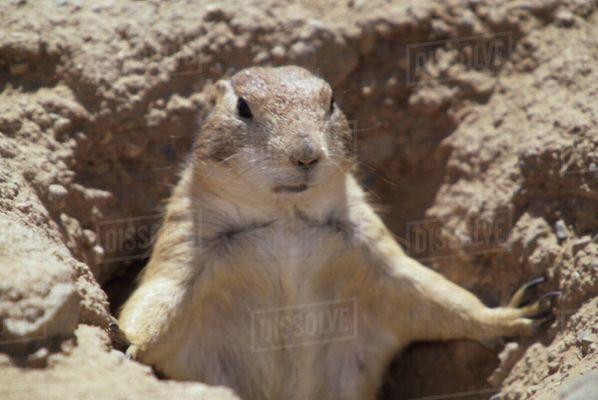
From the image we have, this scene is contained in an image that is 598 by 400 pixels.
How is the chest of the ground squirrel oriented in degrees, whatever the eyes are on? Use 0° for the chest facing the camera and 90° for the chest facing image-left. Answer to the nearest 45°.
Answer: approximately 0°

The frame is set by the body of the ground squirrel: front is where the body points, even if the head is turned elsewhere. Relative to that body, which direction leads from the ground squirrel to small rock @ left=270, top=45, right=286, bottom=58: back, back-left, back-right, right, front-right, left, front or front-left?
back

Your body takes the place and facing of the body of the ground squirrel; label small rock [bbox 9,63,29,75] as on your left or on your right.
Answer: on your right

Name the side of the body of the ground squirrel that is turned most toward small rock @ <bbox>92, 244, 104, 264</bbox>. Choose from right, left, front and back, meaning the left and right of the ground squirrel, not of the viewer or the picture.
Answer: right

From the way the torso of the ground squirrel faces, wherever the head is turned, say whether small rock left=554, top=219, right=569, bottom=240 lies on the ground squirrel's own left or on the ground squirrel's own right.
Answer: on the ground squirrel's own left

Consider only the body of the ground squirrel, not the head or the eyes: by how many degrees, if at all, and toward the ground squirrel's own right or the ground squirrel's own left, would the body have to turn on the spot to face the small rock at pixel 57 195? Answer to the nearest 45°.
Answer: approximately 90° to the ground squirrel's own right

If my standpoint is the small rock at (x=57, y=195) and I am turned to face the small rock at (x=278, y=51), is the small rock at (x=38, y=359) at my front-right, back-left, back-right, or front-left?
back-right

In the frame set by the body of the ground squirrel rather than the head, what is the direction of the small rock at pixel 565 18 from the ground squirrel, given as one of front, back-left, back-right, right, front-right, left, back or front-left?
back-left

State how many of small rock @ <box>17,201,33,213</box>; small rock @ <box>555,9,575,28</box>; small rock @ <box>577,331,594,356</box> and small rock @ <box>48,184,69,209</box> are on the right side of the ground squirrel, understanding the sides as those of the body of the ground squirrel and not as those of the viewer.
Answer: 2

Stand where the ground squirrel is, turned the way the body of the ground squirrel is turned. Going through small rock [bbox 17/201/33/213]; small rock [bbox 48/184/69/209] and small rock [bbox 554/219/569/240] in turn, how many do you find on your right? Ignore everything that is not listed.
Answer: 2
